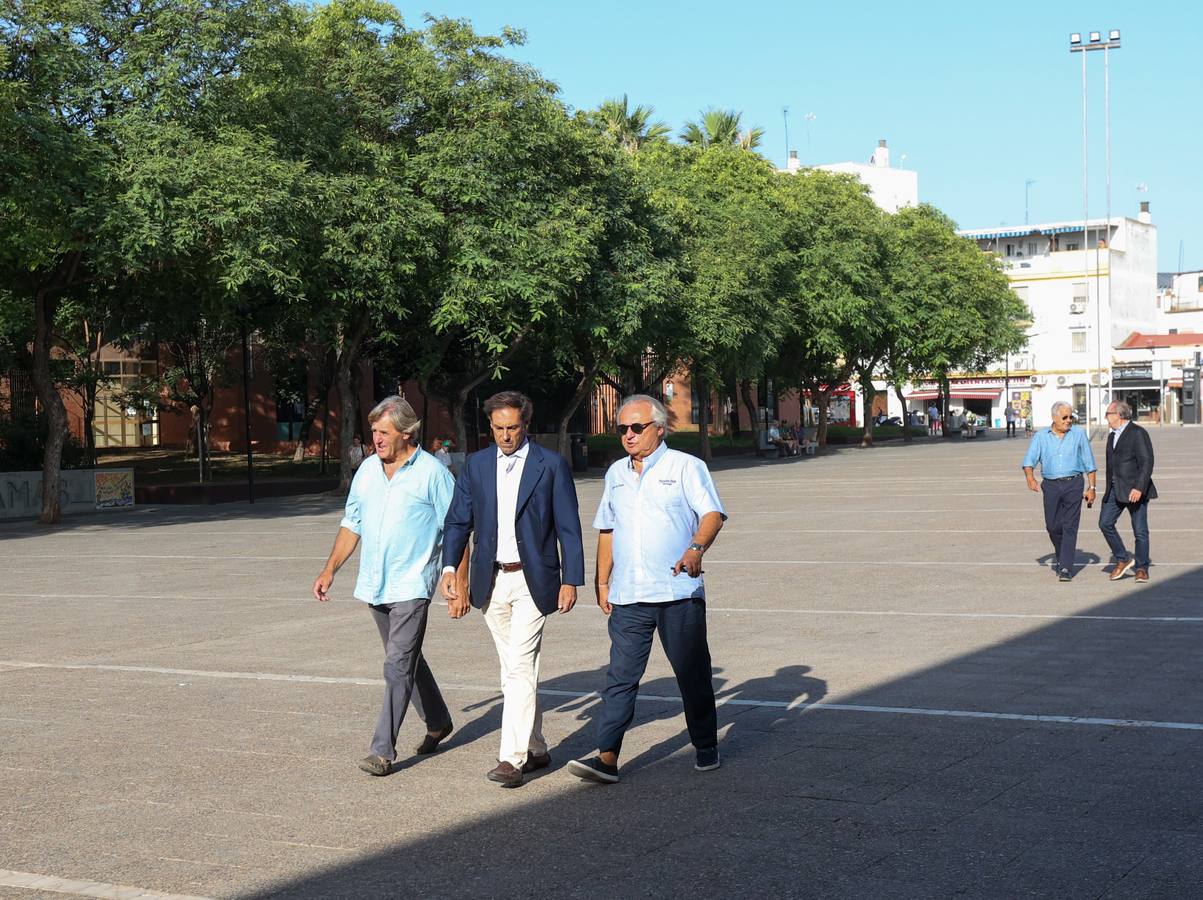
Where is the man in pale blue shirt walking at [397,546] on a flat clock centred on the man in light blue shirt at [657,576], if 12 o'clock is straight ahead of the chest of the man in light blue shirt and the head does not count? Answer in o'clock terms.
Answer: The man in pale blue shirt walking is roughly at 2 o'clock from the man in light blue shirt.

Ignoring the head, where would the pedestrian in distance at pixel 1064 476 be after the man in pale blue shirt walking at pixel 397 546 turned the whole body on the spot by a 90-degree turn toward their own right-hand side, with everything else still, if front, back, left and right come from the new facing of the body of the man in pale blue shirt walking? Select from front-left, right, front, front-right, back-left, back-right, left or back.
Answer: right

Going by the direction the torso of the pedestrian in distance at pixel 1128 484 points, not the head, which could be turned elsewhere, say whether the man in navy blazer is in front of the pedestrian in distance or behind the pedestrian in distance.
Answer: in front

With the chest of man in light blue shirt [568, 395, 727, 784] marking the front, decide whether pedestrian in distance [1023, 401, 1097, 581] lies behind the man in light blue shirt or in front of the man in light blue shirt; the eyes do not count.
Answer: behind

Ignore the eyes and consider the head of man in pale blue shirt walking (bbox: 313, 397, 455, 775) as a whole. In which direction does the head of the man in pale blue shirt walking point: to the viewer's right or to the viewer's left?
to the viewer's left

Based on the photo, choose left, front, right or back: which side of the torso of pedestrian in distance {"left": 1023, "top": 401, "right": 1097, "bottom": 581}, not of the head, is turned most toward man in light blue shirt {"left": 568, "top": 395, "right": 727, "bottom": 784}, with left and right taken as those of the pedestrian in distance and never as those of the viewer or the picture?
front

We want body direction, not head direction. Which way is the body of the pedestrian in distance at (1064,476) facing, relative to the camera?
toward the camera

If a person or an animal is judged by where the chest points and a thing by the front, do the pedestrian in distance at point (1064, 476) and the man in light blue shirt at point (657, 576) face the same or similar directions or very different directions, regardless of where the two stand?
same or similar directions

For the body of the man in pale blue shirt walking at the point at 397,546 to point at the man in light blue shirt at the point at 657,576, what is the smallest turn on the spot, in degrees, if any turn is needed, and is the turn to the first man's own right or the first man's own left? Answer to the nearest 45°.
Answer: approximately 90° to the first man's own left

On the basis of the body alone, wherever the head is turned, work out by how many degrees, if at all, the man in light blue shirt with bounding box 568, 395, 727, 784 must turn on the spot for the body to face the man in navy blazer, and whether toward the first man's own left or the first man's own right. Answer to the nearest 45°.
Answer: approximately 45° to the first man's own right

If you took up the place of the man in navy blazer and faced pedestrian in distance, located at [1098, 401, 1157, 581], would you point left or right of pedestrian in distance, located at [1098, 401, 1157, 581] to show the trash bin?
left

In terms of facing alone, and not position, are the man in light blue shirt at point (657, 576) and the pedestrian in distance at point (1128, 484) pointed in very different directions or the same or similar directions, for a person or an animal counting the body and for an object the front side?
same or similar directions

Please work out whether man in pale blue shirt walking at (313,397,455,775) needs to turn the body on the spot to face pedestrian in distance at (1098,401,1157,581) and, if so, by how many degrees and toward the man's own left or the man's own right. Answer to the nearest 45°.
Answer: approximately 180°

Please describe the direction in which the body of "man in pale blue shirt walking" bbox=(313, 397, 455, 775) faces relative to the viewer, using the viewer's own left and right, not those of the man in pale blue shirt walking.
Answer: facing the viewer and to the left of the viewer

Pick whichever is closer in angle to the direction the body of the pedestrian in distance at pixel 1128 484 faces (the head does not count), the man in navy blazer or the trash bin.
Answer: the man in navy blazer

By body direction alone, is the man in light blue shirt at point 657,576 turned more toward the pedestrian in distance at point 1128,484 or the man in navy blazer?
the man in navy blazer
